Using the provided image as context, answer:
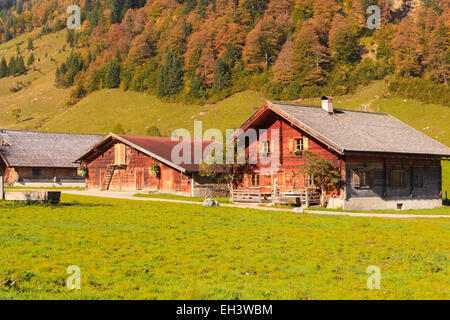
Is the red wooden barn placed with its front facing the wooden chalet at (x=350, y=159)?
no

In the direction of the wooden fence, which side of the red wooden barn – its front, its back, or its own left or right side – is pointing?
left

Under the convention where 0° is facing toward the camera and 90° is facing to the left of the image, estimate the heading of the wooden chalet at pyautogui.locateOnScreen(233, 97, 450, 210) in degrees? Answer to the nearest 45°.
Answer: approximately 45°

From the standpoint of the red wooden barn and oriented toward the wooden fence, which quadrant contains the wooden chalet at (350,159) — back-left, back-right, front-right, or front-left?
front-left

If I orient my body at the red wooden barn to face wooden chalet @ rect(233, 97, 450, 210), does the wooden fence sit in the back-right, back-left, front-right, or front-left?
front-right

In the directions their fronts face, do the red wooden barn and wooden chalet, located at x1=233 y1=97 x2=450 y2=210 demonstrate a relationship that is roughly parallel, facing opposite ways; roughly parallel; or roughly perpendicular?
roughly parallel

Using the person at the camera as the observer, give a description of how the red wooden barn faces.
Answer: facing the viewer and to the left of the viewer

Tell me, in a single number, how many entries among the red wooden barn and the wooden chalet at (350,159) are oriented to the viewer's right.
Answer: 0

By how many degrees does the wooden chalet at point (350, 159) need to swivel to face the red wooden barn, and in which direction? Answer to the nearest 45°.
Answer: approximately 45° to its right
